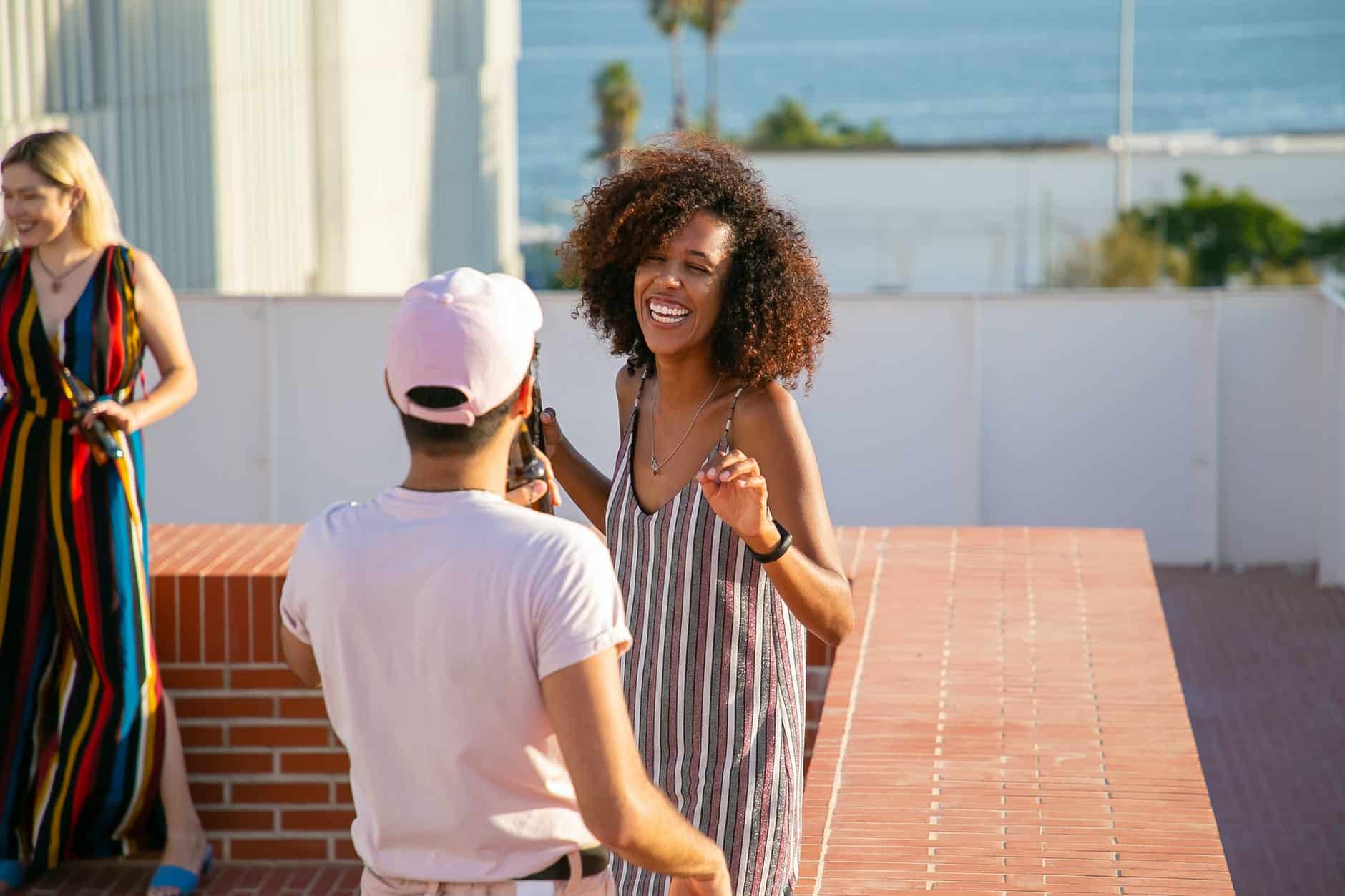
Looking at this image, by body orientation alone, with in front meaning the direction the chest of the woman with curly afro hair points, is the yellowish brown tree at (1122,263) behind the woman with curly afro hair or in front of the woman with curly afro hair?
behind

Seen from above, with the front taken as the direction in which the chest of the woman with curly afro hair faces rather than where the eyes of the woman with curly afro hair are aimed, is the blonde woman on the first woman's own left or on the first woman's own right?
on the first woman's own right

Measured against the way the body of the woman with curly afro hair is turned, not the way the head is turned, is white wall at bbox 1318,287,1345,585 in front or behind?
behind

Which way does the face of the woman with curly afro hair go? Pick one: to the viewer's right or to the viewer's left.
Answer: to the viewer's left

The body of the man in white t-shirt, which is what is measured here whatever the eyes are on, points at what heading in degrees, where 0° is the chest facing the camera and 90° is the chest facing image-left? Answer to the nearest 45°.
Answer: approximately 180°

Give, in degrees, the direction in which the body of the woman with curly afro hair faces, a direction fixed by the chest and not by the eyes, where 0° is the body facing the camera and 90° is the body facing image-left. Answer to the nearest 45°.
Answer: approximately 45°

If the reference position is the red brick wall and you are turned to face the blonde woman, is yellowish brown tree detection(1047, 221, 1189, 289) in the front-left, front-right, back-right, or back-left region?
back-right

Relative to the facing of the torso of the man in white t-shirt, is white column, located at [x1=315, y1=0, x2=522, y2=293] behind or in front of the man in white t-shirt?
in front
